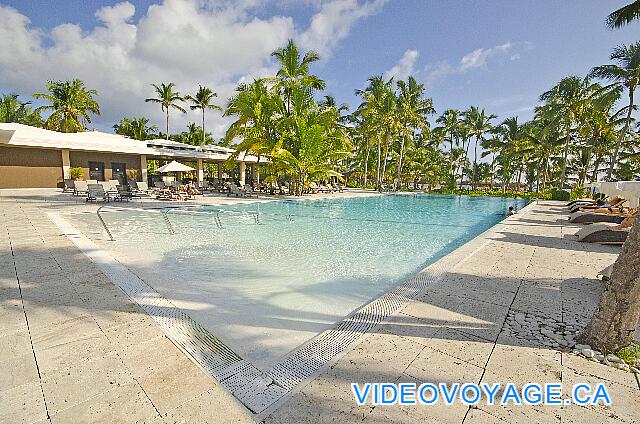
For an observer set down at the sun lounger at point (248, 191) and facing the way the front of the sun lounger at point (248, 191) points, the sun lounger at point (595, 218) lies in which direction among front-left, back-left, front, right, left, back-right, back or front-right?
front

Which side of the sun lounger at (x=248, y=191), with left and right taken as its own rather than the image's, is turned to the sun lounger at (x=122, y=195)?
right

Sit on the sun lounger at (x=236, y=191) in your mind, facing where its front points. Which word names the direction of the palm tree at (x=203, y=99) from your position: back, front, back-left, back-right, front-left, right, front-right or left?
back-left

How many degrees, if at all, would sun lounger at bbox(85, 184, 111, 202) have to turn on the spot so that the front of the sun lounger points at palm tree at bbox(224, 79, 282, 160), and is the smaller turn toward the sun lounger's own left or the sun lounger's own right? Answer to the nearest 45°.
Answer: approximately 45° to the sun lounger's own left

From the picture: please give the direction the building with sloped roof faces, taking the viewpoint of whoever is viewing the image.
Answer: facing the viewer and to the right of the viewer

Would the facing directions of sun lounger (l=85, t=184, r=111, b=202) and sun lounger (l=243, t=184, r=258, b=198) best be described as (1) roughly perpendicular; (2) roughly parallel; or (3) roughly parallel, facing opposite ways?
roughly parallel

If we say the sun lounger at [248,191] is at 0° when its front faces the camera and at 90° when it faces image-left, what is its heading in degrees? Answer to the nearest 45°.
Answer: approximately 315°

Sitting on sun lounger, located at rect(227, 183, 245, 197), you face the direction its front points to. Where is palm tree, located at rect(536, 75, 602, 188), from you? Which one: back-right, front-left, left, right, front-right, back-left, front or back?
front-left

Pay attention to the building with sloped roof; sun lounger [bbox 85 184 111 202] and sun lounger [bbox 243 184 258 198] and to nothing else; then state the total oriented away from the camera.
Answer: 0

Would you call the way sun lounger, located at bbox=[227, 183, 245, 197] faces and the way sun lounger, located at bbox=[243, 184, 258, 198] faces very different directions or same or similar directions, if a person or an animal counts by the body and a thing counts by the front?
same or similar directions

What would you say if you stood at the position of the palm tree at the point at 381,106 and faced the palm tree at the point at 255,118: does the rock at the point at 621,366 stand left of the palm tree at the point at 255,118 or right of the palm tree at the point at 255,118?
left

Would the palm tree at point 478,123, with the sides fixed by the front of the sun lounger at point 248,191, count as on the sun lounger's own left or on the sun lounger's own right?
on the sun lounger's own left
